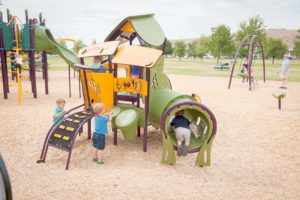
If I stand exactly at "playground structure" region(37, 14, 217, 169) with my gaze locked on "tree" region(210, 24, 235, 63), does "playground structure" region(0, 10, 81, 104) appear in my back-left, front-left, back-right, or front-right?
front-left

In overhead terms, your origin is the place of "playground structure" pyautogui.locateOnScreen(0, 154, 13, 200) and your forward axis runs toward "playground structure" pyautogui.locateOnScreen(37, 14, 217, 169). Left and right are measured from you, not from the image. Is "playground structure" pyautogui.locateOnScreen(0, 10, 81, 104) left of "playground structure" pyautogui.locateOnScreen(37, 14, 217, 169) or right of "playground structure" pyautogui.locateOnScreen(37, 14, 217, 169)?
left

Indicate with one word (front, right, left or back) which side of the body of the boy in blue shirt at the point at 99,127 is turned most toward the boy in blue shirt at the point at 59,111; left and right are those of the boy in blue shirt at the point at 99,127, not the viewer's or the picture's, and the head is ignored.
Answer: left

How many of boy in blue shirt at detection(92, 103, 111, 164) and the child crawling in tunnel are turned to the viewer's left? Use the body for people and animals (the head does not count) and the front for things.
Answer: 0

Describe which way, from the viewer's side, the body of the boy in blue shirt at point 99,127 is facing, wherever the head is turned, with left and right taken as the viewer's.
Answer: facing away from the viewer and to the right of the viewer

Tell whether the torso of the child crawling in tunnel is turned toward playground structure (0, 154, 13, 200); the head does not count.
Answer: no

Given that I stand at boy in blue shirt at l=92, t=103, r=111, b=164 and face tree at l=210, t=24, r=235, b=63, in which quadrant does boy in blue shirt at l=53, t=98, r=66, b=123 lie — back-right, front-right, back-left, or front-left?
front-left

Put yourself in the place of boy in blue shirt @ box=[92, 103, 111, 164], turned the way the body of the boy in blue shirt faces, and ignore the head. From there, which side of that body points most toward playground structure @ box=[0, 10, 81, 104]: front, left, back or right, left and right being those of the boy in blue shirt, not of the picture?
left

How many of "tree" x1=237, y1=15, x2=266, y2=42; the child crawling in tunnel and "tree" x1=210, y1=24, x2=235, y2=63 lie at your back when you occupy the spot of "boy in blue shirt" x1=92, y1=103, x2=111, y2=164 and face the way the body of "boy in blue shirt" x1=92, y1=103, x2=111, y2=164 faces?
0

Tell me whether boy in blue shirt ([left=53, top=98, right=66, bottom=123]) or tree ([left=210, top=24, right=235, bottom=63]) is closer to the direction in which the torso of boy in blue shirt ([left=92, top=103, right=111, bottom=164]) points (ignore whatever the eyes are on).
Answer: the tree
